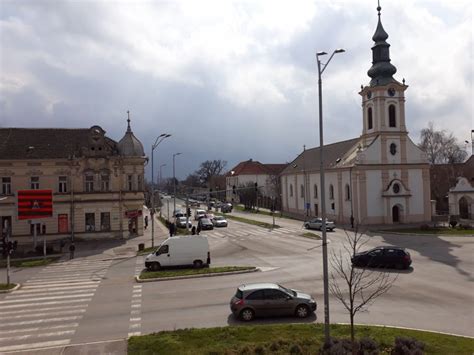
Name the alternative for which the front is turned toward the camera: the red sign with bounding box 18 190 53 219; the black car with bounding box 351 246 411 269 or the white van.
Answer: the red sign

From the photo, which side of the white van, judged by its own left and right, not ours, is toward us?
left

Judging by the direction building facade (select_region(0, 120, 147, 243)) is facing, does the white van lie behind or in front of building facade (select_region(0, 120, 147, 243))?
in front

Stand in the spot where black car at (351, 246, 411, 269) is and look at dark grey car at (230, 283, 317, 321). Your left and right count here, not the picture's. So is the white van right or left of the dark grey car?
right

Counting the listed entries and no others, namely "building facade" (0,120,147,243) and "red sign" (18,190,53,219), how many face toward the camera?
2

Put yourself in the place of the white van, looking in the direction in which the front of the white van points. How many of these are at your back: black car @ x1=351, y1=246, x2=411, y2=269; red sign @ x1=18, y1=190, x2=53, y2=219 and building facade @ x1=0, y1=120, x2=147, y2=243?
1

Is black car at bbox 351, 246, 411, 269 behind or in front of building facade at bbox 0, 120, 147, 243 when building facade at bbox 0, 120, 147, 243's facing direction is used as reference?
in front

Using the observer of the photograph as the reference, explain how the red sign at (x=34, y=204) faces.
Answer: facing the viewer

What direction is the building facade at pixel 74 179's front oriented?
toward the camera
